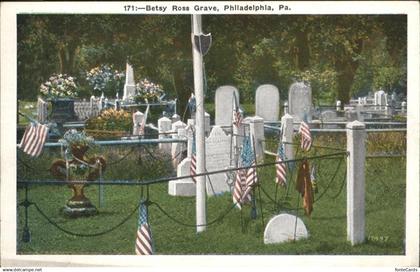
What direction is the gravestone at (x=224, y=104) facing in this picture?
toward the camera

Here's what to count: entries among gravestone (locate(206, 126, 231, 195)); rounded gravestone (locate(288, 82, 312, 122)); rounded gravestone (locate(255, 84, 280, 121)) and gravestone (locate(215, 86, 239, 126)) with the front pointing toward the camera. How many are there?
4

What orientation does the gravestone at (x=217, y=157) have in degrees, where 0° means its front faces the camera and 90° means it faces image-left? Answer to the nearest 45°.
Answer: approximately 0°

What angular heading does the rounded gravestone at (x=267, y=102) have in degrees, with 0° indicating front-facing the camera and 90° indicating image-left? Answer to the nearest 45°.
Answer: approximately 0°

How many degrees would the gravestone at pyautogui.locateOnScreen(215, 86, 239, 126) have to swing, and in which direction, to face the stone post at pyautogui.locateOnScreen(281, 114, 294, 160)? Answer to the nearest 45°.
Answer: approximately 90° to its left

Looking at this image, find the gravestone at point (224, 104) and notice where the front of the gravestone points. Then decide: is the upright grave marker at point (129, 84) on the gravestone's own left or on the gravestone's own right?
on the gravestone's own right

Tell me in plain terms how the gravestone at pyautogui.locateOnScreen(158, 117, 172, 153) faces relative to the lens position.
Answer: facing the viewer

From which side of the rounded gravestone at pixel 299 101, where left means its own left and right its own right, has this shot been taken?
front
